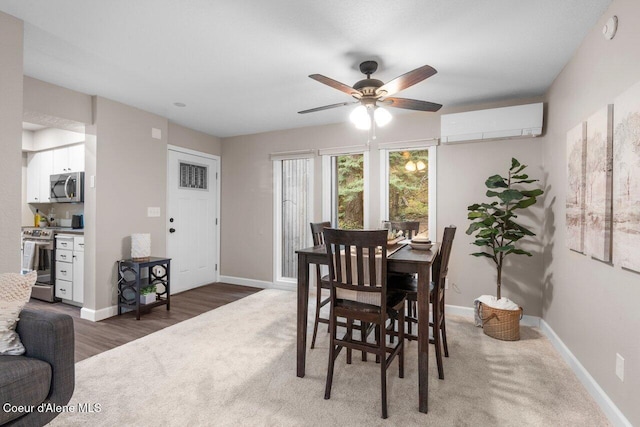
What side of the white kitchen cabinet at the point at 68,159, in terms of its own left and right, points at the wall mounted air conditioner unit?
left

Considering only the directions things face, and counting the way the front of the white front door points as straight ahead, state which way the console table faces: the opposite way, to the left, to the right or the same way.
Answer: the same way

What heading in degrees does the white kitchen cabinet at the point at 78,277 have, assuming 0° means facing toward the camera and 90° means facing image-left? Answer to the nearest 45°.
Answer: approximately 45°

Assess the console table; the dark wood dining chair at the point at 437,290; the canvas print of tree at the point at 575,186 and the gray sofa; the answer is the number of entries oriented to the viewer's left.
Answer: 2

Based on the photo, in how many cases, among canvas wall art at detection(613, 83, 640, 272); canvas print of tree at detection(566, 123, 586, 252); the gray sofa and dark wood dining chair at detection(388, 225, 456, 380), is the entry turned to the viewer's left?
3

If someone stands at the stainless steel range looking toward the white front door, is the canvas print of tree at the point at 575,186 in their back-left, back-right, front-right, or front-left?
front-right

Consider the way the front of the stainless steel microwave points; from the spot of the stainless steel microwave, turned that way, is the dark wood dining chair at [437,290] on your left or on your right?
on your left

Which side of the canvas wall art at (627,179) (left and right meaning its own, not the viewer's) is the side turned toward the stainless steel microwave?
front

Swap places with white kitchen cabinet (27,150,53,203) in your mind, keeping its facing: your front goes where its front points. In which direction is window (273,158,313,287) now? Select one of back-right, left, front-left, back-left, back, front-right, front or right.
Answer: left

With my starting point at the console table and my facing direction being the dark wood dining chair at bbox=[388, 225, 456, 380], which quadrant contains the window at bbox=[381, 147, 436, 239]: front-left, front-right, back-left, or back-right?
front-left

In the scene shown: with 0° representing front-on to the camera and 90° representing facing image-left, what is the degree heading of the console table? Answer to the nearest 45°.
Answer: approximately 315°

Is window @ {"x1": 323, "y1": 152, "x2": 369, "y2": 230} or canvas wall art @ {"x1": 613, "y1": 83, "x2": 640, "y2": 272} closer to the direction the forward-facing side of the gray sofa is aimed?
the canvas wall art

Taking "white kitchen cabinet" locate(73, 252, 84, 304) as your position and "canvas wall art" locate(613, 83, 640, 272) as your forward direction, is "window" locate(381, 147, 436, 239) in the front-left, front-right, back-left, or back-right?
front-left

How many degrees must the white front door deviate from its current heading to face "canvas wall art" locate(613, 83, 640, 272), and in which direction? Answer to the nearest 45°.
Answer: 0° — it already faces it

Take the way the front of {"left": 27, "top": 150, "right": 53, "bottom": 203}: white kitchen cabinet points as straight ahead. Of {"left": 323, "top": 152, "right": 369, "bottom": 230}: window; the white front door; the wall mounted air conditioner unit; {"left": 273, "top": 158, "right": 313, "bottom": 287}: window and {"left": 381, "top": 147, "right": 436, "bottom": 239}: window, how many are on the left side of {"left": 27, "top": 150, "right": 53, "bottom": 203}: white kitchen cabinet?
5

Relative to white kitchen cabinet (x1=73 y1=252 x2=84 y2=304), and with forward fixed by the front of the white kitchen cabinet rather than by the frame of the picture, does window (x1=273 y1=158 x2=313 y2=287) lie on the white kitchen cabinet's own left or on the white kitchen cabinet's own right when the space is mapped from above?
on the white kitchen cabinet's own left

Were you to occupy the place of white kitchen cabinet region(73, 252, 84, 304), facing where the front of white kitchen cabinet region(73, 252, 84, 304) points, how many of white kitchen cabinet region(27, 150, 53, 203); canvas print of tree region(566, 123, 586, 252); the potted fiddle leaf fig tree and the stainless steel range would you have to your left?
2

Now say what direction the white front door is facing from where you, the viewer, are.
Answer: facing the viewer and to the right of the viewer

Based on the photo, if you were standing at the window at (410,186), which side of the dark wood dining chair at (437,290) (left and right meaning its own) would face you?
right

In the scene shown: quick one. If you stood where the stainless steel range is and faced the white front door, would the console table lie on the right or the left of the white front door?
right
